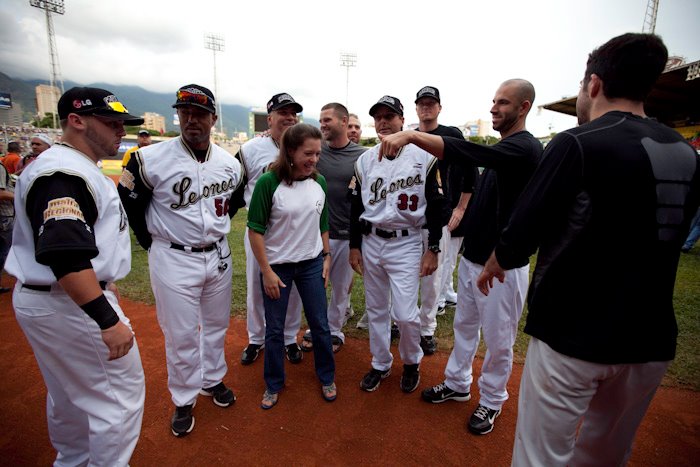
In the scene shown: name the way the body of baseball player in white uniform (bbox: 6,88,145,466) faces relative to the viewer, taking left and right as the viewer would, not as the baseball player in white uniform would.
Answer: facing to the right of the viewer

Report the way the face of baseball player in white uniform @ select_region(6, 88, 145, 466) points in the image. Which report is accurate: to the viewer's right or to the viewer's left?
to the viewer's right

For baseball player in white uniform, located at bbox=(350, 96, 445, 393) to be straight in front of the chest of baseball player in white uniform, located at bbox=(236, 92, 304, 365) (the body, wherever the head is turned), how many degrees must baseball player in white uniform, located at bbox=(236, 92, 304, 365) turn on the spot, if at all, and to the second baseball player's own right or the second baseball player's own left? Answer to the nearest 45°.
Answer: approximately 45° to the second baseball player's own left

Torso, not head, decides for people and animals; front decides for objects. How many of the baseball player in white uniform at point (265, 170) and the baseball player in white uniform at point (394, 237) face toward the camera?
2

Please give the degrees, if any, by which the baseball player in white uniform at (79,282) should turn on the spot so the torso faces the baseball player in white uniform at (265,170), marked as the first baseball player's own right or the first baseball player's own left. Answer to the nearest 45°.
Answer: approximately 45° to the first baseball player's own left

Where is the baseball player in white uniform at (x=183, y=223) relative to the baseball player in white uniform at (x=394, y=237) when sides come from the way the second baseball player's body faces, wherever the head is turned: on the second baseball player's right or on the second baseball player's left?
on the second baseball player's right
